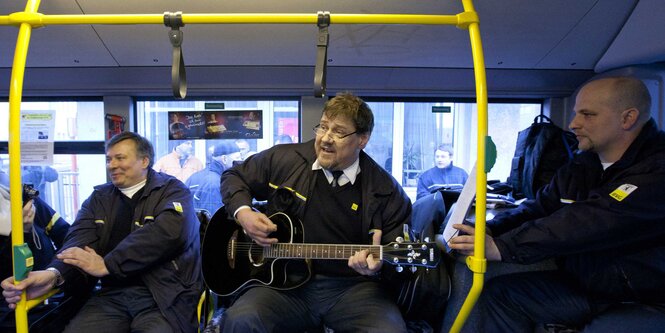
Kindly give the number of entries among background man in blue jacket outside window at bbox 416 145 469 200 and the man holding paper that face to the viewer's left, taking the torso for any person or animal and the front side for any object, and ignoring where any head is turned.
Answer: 1

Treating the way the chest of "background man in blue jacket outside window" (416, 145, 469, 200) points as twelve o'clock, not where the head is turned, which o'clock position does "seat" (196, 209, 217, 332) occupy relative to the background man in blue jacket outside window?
The seat is roughly at 1 o'clock from the background man in blue jacket outside window.

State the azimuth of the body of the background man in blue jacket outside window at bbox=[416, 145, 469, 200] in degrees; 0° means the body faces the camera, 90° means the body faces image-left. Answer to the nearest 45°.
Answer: approximately 0°

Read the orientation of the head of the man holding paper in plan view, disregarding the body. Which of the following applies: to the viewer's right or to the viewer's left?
to the viewer's left

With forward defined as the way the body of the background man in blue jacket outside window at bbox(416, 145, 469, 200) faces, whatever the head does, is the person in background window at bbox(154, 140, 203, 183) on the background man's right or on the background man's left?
on the background man's right

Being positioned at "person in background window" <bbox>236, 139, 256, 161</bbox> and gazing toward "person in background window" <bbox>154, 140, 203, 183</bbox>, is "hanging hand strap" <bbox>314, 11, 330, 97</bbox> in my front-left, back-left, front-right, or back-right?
back-left

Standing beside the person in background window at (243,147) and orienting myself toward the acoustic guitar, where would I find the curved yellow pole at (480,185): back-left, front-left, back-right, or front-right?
front-left

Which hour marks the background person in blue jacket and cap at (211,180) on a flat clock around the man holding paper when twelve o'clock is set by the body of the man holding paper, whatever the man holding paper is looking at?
The background person in blue jacket and cap is roughly at 2 o'clock from the man holding paper.

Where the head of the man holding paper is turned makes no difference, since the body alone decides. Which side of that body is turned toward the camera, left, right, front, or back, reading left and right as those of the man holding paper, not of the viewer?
left

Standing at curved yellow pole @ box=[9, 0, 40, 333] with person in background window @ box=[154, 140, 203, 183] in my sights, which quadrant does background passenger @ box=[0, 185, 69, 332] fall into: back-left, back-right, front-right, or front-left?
front-left

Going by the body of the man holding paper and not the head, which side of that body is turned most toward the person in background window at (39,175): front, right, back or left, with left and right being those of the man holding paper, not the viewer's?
front

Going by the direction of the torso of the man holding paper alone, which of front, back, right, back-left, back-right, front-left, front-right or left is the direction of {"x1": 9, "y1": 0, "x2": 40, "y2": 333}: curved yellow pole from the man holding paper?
front-left

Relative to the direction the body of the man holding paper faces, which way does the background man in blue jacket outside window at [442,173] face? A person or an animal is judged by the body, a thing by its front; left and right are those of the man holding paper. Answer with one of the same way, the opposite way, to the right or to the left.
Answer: to the left
